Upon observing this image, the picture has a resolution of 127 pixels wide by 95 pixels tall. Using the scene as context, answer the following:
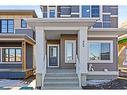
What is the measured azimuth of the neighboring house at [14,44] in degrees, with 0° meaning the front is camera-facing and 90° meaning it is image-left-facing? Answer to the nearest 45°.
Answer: approximately 0°

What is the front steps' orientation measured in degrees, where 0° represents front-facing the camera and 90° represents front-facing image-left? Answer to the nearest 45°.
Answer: approximately 0°

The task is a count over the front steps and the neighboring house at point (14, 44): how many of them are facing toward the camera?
2
